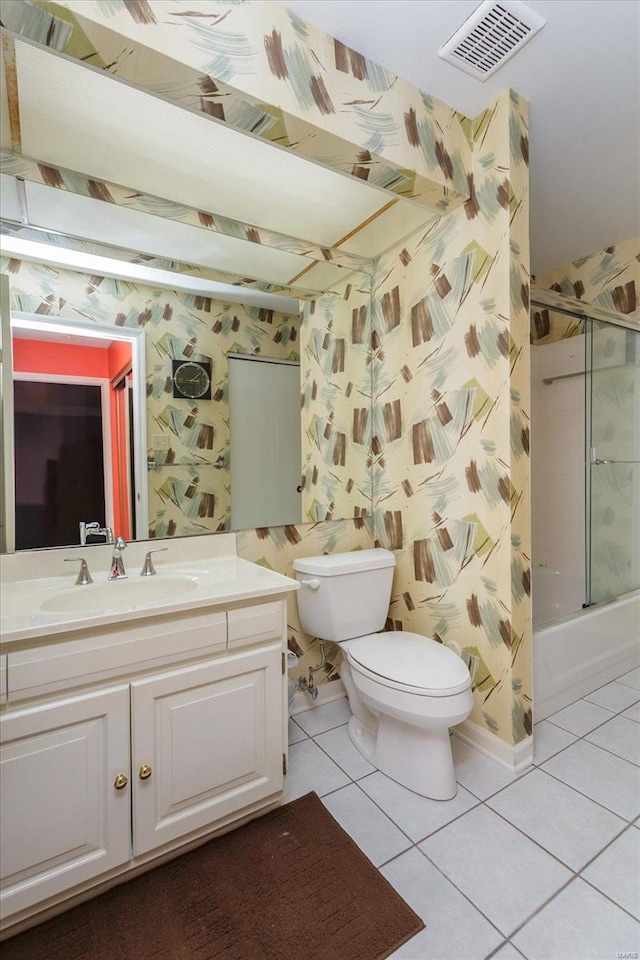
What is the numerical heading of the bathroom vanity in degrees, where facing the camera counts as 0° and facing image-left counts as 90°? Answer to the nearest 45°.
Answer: approximately 315°

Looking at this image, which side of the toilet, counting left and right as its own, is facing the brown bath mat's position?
right

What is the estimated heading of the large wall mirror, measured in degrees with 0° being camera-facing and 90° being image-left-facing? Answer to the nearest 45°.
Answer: approximately 315°

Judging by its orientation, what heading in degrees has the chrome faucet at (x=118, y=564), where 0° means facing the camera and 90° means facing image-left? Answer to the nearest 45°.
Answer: approximately 315°

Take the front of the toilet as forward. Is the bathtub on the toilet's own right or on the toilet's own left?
on the toilet's own left

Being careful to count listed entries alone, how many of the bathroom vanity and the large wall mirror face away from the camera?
0
